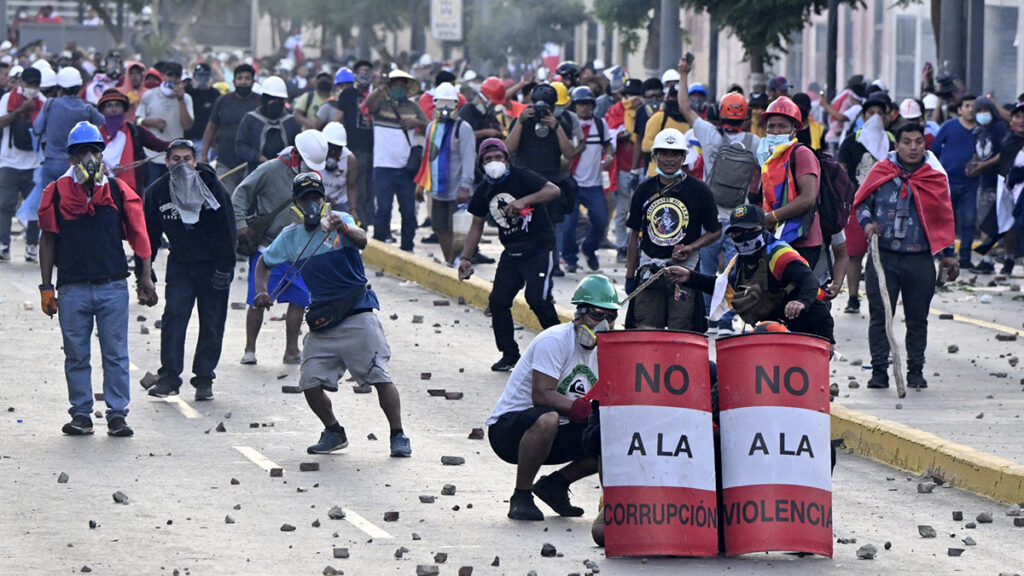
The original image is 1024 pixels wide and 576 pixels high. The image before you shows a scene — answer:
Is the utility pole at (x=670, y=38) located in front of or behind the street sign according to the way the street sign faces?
in front

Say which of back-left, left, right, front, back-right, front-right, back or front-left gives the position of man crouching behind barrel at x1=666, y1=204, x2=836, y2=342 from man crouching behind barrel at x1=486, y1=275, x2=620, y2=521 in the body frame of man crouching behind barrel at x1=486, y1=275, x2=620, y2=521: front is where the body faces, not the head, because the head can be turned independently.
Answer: left

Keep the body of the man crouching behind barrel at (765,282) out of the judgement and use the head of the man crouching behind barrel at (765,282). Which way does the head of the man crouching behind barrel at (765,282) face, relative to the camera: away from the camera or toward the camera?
toward the camera

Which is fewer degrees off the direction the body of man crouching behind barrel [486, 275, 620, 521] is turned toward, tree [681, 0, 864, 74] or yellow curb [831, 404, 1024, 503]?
the yellow curb

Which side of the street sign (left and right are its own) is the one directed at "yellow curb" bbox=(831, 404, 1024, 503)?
front

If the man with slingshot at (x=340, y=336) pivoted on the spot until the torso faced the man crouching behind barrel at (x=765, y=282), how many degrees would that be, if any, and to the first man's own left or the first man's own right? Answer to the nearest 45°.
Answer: approximately 45° to the first man's own left

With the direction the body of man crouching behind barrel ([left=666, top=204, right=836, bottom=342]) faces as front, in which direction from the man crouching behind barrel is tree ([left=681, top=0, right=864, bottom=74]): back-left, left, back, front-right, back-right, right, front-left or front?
back-right

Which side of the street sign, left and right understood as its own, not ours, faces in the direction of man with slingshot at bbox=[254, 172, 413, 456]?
front

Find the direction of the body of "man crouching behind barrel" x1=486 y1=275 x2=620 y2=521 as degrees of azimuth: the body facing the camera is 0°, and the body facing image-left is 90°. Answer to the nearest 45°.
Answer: approximately 315°

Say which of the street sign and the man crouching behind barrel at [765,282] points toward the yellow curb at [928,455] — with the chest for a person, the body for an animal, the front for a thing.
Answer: the street sign

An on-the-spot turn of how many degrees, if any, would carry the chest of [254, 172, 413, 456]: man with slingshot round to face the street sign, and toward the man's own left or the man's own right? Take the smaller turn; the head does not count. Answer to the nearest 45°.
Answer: approximately 180°

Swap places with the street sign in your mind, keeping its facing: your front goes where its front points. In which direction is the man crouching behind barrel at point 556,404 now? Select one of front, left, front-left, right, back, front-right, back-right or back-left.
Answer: front

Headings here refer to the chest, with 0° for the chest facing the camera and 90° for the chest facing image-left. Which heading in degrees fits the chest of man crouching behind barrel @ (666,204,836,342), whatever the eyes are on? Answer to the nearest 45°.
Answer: approximately 45°

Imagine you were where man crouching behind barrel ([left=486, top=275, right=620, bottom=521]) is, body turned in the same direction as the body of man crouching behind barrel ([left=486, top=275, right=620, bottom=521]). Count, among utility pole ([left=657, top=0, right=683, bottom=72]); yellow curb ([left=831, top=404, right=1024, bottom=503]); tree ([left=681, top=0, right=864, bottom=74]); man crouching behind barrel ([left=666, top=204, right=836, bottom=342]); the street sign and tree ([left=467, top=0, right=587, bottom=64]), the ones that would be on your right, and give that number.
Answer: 0

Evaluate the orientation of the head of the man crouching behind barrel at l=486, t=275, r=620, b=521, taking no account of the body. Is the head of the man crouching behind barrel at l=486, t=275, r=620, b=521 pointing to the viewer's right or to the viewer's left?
to the viewer's right

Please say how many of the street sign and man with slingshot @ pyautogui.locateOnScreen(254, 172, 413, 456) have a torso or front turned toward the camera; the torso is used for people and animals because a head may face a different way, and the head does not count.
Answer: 2

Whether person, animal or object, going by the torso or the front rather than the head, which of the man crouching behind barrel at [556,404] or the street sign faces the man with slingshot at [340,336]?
the street sign

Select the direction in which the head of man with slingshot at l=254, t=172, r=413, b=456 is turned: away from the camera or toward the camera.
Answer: toward the camera

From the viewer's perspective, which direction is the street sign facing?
toward the camera
